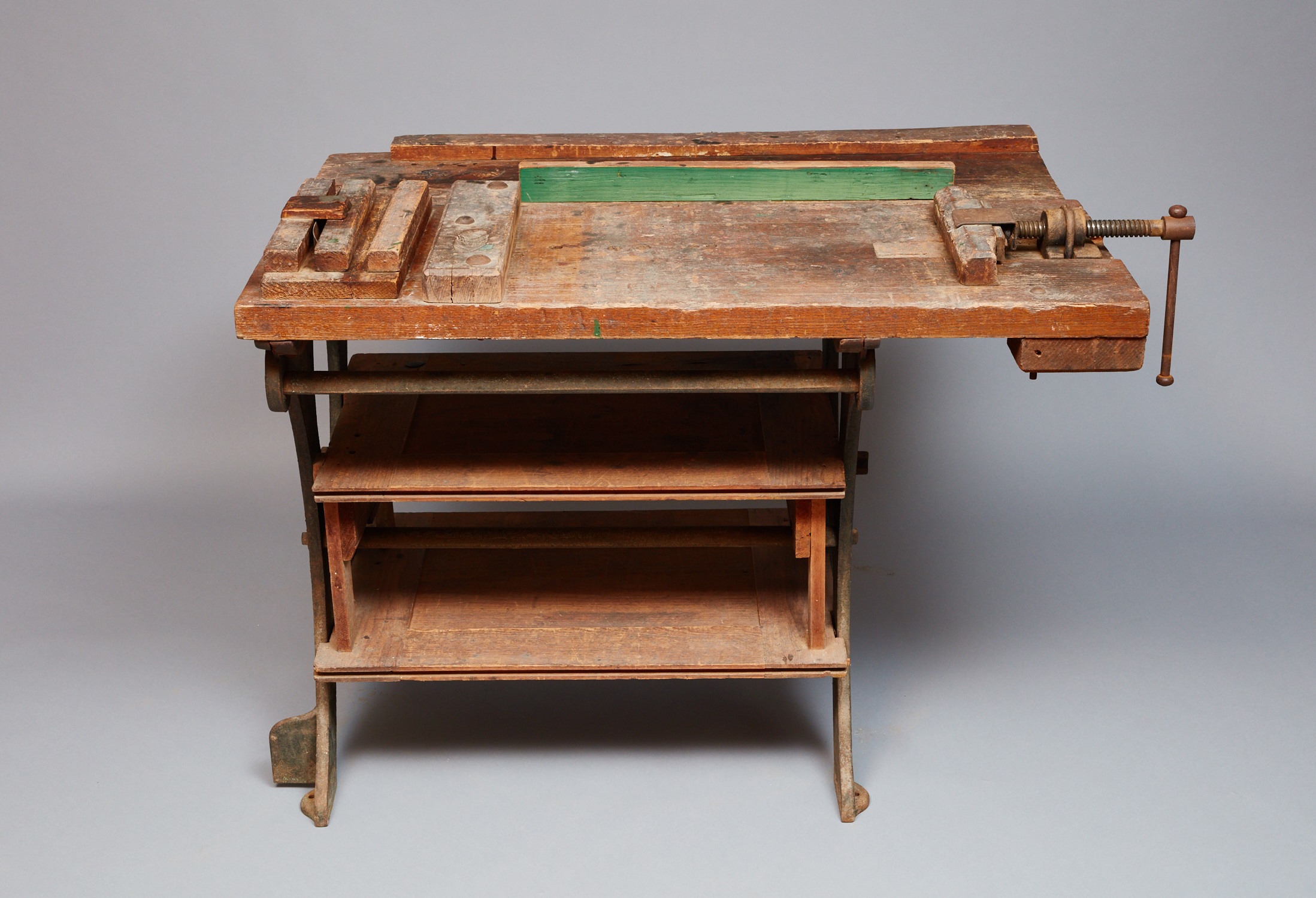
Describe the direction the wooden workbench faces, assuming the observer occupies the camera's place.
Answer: facing the viewer
